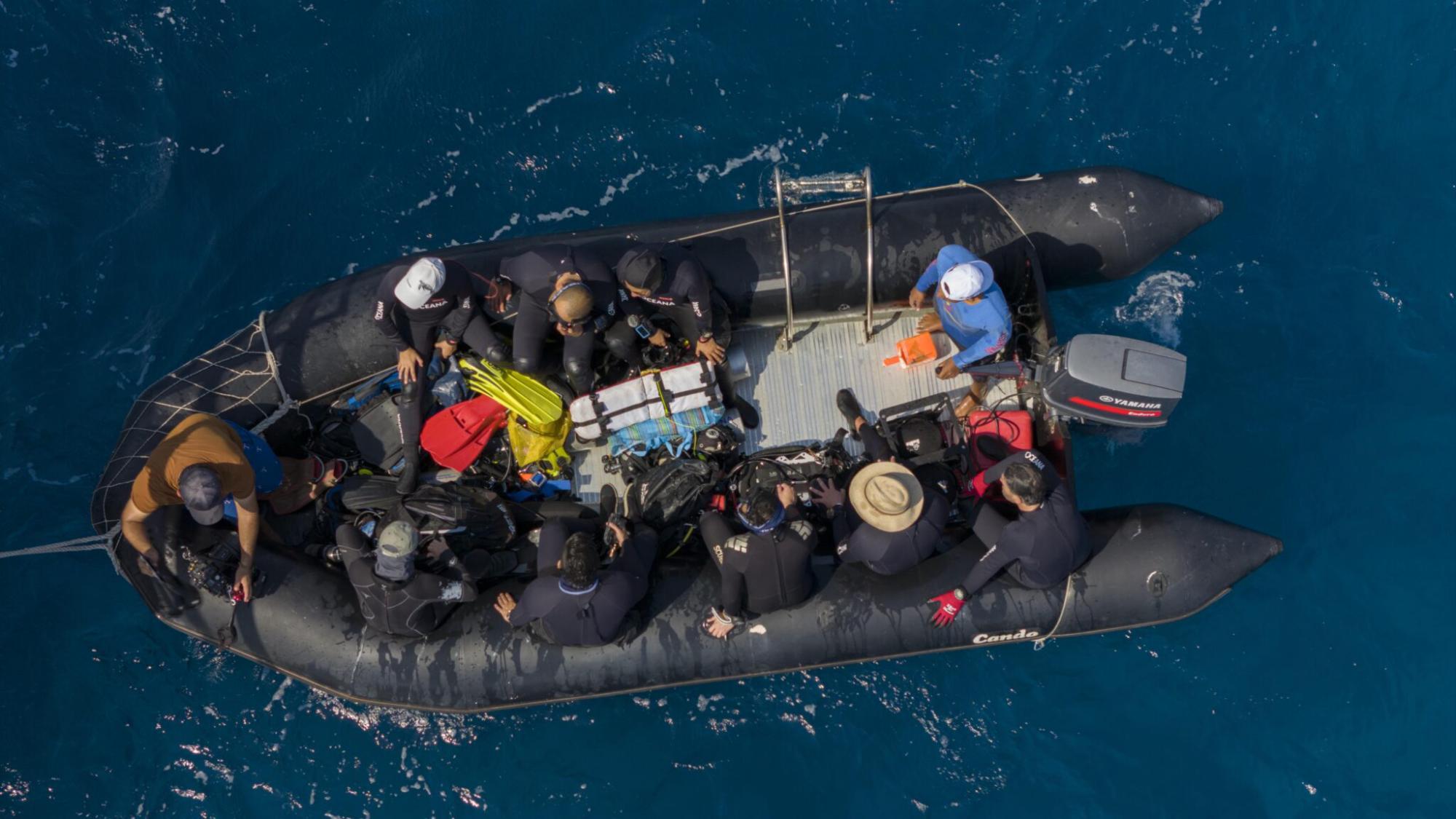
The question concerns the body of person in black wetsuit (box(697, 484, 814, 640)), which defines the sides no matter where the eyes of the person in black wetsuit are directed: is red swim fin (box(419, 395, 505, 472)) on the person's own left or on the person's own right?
on the person's own left

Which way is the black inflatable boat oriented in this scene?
to the viewer's left

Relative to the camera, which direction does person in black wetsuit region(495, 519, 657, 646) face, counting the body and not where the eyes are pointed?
away from the camera

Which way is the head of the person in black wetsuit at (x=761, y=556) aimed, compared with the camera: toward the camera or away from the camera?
away from the camera

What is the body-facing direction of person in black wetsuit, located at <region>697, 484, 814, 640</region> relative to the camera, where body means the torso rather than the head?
away from the camera

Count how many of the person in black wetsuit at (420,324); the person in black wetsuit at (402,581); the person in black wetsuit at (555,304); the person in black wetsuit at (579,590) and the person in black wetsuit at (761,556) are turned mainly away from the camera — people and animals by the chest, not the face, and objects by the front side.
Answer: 3

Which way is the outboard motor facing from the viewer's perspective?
to the viewer's left

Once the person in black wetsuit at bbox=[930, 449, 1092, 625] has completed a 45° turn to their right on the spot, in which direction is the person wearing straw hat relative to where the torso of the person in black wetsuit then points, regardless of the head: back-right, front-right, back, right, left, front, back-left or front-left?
left

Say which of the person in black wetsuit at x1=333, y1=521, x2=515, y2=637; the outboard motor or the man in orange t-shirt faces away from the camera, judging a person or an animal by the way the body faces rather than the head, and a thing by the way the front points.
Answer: the person in black wetsuit

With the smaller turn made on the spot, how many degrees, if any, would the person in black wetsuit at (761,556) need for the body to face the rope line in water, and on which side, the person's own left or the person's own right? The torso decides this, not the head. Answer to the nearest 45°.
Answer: approximately 90° to the person's own left

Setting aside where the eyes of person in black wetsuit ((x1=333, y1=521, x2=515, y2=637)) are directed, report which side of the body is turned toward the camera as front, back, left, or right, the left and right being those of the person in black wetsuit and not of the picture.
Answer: back
